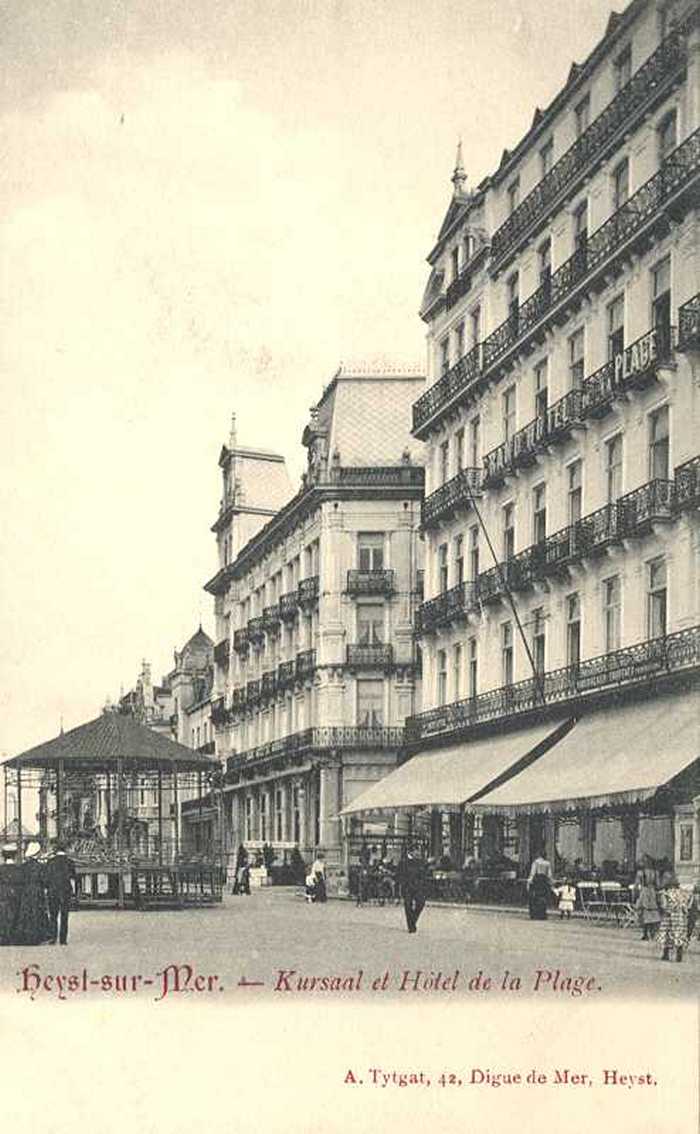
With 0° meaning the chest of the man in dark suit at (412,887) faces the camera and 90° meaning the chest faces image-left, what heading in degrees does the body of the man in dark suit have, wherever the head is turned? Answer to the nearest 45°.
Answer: approximately 0°

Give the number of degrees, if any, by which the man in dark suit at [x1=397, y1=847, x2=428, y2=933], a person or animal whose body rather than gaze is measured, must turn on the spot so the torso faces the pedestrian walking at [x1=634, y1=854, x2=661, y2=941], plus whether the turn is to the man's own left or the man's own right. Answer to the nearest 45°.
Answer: approximately 45° to the man's own left

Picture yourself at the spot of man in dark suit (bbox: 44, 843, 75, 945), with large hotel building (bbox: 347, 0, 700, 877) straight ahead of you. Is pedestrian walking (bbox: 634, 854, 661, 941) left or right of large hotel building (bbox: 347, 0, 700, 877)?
right

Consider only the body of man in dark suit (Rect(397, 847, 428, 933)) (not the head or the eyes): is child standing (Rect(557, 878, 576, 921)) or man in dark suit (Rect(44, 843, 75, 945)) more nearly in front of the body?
the man in dark suit

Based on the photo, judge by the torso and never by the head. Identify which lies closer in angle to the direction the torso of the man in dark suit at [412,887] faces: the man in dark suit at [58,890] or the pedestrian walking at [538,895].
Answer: the man in dark suit
